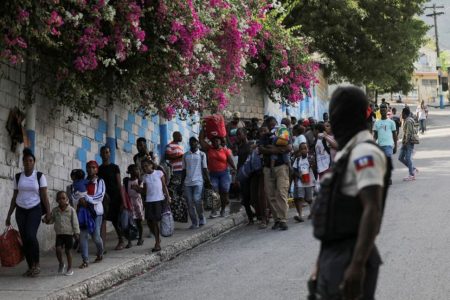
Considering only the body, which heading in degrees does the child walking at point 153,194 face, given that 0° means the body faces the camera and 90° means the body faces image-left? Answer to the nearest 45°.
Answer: approximately 45°

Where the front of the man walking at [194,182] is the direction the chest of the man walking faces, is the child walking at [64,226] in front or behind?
in front

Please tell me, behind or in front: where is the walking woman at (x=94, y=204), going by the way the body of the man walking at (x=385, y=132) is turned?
in front

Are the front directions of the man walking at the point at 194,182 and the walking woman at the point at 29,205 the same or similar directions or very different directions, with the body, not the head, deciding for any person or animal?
same or similar directions

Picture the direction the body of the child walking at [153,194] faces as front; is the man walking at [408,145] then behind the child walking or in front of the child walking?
behind

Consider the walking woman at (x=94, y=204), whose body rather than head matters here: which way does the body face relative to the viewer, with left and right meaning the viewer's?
facing the viewer and to the left of the viewer

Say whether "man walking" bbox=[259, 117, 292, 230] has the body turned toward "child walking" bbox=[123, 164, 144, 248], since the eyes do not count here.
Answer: no

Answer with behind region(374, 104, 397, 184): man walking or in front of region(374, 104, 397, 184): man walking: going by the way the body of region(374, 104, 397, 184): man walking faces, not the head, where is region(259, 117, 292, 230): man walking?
in front

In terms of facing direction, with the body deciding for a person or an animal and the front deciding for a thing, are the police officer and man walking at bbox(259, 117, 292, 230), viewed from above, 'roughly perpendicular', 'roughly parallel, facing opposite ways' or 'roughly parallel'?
roughly perpendicular

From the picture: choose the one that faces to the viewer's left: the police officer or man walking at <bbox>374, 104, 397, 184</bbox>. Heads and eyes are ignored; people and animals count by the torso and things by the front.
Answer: the police officer

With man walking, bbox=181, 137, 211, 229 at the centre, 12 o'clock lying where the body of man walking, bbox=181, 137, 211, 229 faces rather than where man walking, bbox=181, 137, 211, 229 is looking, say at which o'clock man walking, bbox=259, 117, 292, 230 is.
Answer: man walking, bbox=259, 117, 292, 230 is roughly at 10 o'clock from man walking, bbox=181, 137, 211, 229.

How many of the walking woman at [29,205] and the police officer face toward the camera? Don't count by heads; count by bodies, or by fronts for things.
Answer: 1

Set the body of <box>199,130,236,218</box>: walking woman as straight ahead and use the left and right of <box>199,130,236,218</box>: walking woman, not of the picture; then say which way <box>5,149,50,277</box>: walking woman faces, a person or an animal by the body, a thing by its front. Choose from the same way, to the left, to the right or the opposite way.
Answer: the same way

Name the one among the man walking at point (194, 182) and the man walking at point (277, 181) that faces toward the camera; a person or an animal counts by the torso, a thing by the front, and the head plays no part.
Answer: the man walking at point (194, 182)

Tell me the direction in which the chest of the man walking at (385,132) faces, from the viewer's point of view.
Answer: toward the camera

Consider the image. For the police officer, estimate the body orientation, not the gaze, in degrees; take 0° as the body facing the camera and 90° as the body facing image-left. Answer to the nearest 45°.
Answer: approximately 90°
